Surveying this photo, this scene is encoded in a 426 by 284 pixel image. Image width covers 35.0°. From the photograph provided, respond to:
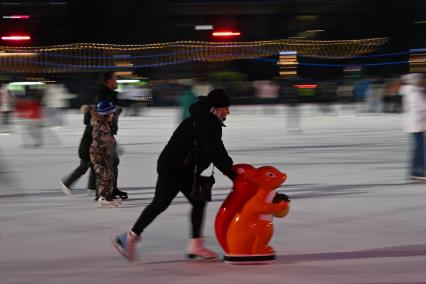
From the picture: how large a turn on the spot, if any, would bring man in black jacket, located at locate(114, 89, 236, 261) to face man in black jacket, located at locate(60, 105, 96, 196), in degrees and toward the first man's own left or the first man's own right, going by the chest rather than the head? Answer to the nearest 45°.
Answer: approximately 90° to the first man's own left

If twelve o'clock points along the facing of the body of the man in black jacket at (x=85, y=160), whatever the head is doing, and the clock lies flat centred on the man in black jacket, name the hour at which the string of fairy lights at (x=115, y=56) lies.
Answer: The string of fairy lights is roughly at 9 o'clock from the man in black jacket.

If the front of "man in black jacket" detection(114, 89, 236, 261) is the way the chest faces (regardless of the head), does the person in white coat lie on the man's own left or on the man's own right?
on the man's own left

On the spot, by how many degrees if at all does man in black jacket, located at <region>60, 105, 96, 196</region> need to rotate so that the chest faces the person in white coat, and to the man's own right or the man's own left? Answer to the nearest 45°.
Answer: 0° — they already face them

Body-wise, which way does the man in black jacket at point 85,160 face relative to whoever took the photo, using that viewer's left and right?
facing to the right of the viewer

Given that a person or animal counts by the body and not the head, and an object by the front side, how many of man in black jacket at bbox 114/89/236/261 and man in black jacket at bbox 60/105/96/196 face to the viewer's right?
2

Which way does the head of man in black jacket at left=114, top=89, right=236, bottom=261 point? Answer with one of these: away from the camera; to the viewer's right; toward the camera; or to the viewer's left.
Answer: to the viewer's right

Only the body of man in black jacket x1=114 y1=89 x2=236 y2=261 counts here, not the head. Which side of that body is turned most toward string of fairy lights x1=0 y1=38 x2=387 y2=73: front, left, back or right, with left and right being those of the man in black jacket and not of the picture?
left

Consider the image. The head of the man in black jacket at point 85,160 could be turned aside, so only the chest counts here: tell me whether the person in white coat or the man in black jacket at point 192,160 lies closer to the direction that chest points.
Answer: the person in white coat

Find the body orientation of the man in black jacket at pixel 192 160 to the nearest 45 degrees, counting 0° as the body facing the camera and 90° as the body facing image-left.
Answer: approximately 270°
